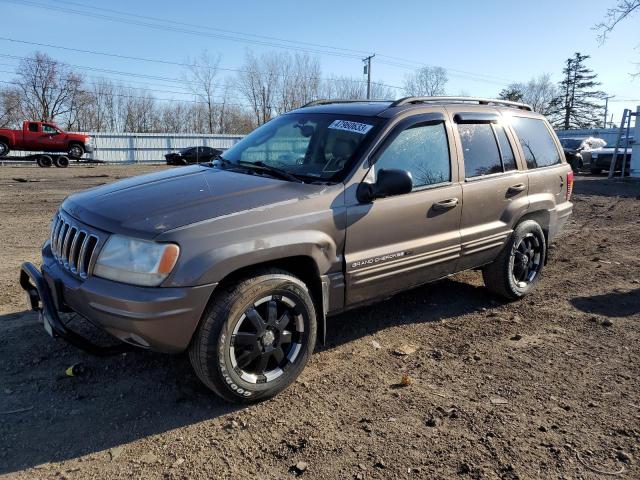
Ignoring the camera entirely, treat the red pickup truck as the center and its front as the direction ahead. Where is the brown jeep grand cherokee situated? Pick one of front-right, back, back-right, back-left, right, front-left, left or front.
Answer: right

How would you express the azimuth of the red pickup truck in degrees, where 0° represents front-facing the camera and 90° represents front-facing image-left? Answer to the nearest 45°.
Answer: approximately 270°

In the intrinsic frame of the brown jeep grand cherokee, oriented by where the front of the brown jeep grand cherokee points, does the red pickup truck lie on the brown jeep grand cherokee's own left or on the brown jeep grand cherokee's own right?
on the brown jeep grand cherokee's own right

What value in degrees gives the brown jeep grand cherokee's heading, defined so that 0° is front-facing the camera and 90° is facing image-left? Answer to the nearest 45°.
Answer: approximately 45°

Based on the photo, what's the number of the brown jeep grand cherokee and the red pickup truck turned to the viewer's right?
1

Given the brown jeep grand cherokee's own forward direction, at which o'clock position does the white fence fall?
The white fence is roughly at 4 o'clock from the brown jeep grand cherokee.

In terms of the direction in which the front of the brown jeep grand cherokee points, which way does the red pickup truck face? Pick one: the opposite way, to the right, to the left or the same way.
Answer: the opposite way
